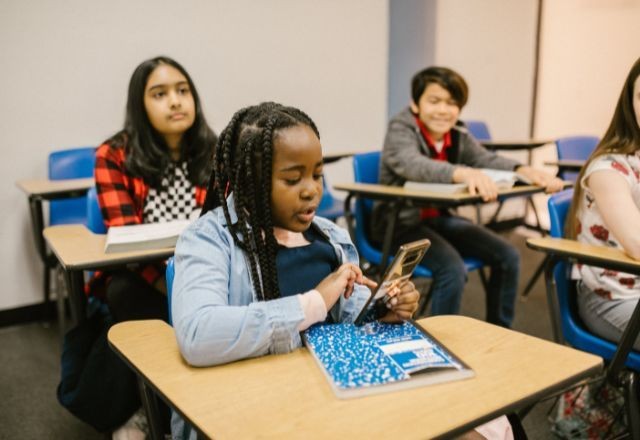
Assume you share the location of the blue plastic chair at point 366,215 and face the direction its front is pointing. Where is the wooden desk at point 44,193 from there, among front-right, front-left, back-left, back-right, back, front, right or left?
back-right

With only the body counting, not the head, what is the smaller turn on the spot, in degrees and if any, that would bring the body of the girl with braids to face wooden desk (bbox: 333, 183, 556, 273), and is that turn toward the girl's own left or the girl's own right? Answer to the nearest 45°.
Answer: approximately 135° to the girl's own left

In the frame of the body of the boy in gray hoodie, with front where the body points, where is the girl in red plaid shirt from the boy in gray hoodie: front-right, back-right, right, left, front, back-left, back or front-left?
right

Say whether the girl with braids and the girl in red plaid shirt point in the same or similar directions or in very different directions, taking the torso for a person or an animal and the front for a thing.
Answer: same or similar directions

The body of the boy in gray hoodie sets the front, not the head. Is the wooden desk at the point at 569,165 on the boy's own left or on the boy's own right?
on the boy's own left

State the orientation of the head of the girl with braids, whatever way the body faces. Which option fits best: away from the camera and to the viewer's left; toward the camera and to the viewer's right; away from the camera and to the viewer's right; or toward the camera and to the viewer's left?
toward the camera and to the viewer's right

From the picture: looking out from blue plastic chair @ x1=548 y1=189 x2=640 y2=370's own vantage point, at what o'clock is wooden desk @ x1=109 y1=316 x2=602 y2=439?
The wooden desk is roughly at 2 o'clock from the blue plastic chair.

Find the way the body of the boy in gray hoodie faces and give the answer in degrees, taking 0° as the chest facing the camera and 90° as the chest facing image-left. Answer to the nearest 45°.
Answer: approximately 315°

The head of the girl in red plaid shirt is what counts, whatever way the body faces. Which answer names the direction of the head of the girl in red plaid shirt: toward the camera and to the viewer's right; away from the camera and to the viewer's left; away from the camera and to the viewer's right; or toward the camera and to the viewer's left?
toward the camera and to the viewer's right

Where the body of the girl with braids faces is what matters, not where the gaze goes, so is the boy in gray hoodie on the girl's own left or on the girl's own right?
on the girl's own left

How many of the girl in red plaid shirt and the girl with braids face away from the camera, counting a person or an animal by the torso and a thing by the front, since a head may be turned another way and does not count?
0

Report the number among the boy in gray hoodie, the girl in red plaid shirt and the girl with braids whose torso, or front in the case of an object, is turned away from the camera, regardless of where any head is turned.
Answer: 0

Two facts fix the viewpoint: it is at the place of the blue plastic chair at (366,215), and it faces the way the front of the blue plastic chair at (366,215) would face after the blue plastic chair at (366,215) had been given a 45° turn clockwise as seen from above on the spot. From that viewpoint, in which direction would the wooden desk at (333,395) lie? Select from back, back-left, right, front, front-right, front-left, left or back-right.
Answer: front

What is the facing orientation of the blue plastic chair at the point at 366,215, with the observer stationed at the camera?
facing the viewer and to the right of the viewer
